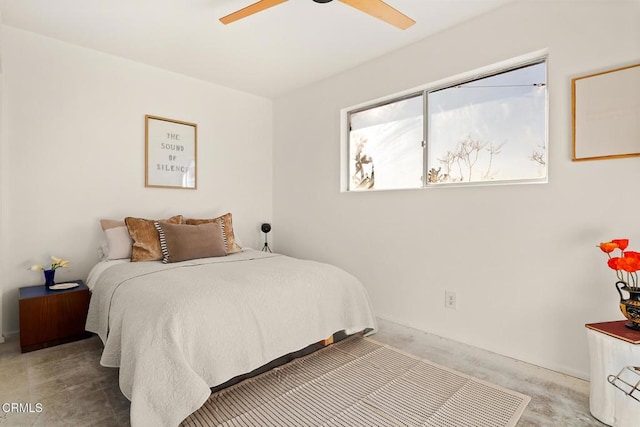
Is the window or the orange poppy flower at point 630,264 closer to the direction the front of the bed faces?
the orange poppy flower

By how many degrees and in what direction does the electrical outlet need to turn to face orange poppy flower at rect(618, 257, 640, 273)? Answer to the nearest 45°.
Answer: approximately 90° to its left

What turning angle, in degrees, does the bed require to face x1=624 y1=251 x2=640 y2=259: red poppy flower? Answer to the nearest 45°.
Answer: approximately 45° to its left

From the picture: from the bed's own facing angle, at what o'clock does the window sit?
The window is roughly at 10 o'clock from the bed.

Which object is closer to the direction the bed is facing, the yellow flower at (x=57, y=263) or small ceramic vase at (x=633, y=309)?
the small ceramic vase

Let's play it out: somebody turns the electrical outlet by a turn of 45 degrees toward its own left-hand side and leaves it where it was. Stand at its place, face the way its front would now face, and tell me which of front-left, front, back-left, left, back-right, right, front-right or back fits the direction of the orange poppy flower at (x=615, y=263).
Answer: front-left

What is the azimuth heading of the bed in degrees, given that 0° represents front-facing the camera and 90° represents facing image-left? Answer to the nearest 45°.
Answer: approximately 315°

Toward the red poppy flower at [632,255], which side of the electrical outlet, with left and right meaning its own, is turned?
left

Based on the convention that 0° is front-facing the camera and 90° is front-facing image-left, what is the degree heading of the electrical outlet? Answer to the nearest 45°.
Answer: approximately 45°

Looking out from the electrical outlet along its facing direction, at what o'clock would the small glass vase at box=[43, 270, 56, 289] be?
The small glass vase is roughly at 1 o'clock from the electrical outlet.

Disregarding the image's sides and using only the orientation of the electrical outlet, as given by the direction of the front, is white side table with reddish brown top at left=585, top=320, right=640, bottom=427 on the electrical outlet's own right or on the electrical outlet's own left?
on the electrical outlet's own left

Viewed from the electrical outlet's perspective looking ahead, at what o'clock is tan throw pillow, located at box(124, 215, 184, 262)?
The tan throw pillow is roughly at 1 o'clock from the electrical outlet.

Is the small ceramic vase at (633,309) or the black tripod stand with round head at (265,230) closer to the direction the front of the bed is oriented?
the small ceramic vase
